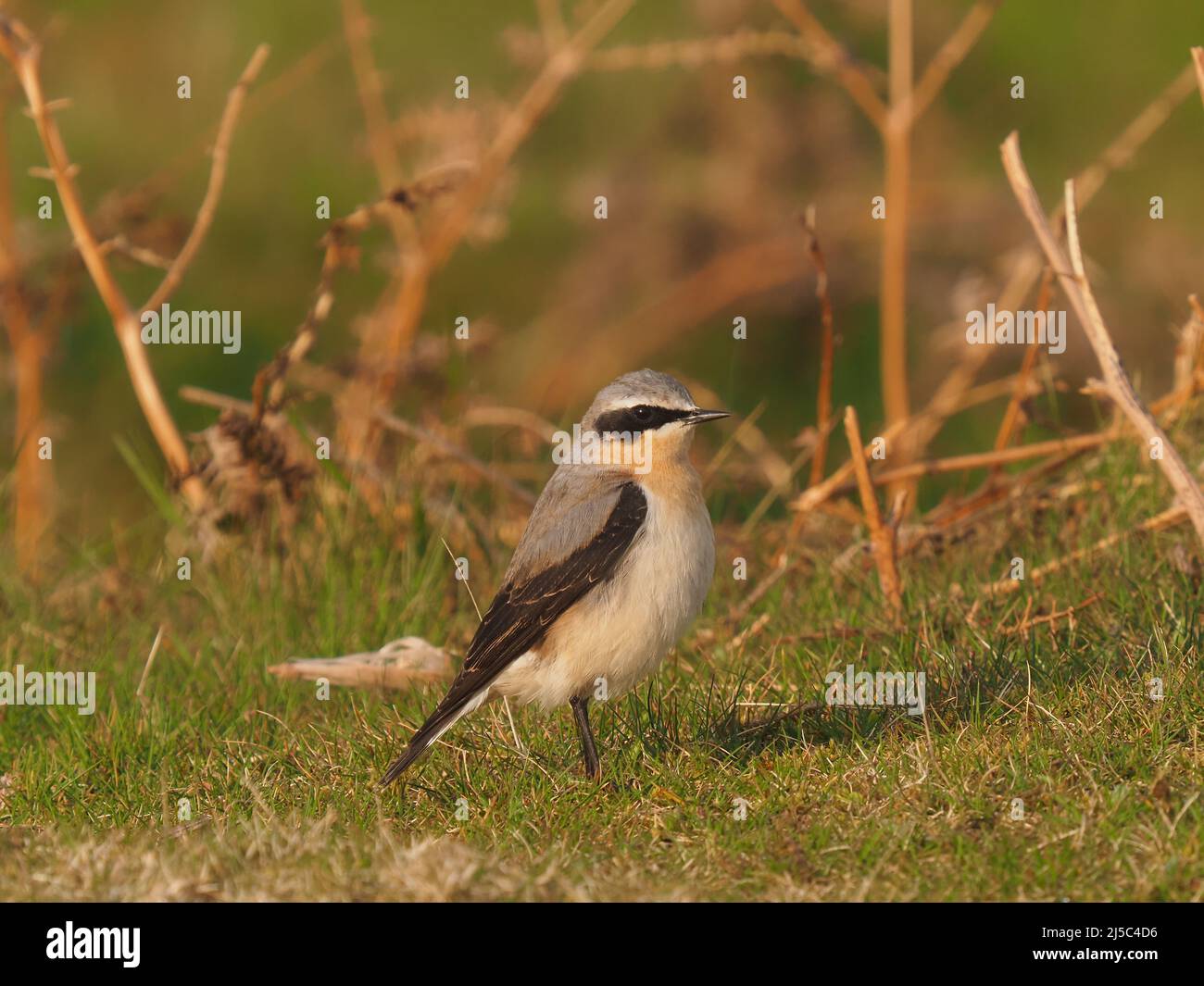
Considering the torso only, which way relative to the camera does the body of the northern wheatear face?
to the viewer's right

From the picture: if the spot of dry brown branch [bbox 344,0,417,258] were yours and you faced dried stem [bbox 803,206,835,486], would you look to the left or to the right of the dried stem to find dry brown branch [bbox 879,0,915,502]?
left

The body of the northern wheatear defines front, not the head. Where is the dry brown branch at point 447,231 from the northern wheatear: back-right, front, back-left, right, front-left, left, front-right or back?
left

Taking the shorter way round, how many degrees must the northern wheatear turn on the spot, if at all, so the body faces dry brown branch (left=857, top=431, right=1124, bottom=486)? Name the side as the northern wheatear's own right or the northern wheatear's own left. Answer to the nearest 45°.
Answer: approximately 45° to the northern wheatear's own left

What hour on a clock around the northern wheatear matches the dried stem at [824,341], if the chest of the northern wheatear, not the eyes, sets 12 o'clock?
The dried stem is roughly at 10 o'clock from the northern wheatear.

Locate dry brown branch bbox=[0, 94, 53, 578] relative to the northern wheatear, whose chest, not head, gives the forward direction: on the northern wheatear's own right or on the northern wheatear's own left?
on the northern wheatear's own left

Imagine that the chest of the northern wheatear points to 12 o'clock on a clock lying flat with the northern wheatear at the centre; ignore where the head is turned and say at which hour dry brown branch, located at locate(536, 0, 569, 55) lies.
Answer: The dry brown branch is roughly at 9 o'clock from the northern wheatear.

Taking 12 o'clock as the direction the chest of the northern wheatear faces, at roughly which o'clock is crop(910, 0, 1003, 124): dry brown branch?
The dry brown branch is roughly at 10 o'clock from the northern wheatear.
